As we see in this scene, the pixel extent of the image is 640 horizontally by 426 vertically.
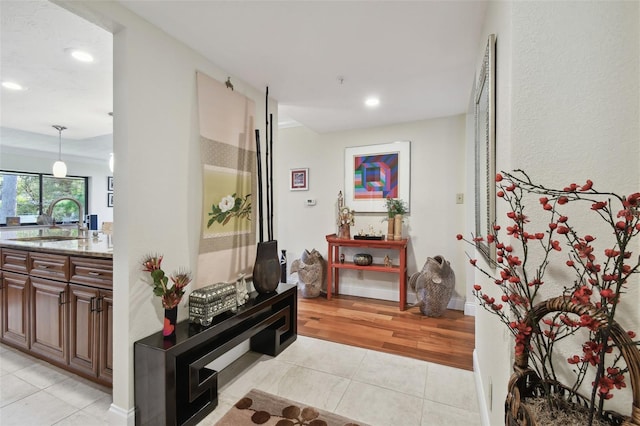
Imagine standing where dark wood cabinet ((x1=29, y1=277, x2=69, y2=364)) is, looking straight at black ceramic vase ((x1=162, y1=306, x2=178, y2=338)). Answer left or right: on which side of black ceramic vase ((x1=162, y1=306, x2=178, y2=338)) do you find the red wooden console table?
left

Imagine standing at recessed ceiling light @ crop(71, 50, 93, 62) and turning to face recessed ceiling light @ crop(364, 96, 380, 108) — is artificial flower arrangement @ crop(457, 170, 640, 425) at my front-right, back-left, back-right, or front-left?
front-right

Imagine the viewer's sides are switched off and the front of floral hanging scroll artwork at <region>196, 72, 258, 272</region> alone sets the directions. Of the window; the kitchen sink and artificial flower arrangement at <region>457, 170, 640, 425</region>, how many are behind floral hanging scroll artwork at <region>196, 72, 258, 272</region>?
2

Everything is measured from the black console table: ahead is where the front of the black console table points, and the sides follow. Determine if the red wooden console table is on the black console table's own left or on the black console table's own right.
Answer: on the black console table's own left

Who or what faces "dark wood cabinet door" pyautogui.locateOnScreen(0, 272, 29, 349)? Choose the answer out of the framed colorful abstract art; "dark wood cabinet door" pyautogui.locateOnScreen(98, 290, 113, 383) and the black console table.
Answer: the framed colorful abstract art

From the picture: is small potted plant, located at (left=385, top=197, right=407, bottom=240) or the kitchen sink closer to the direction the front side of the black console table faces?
the small potted plant

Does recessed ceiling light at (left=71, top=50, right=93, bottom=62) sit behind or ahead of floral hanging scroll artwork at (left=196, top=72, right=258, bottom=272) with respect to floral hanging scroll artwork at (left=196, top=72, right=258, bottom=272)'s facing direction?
behind

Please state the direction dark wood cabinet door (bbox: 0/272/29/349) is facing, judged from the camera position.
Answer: facing the viewer and to the left of the viewer

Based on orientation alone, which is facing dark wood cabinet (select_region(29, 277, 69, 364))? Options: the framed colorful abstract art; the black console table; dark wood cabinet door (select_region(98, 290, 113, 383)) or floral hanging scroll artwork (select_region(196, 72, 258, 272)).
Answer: the framed colorful abstract art

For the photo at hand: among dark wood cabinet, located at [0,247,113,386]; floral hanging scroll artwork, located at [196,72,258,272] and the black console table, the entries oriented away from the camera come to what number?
0

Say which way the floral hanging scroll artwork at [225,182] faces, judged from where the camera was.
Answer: facing the viewer and to the right of the viewer

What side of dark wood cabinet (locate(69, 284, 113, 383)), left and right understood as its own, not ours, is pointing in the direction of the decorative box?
left
